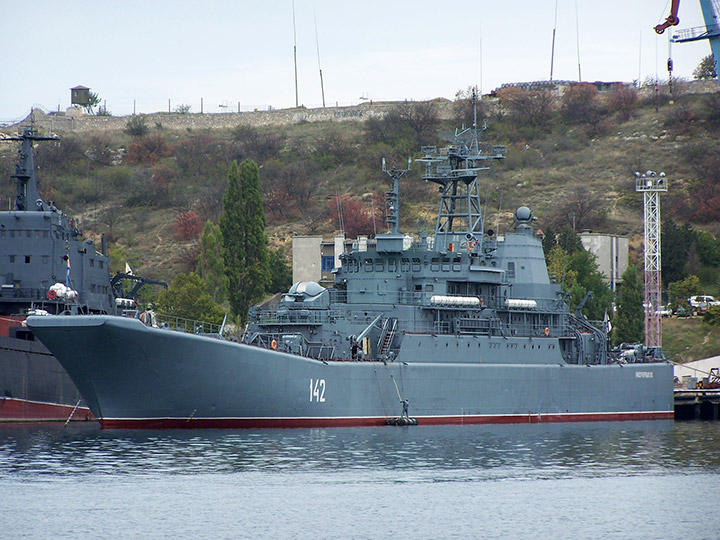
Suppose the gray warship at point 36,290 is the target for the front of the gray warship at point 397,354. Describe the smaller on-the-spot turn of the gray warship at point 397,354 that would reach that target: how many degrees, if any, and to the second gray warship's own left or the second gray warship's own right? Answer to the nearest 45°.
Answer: approximately 45° to the second gray warship's own right

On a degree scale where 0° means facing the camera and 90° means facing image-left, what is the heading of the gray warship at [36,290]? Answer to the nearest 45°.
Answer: approximately 45°
